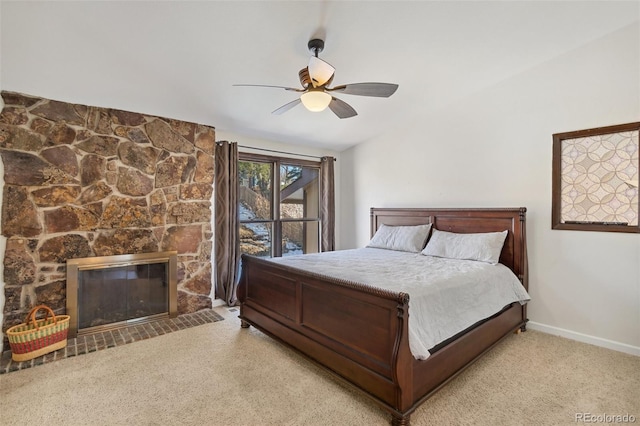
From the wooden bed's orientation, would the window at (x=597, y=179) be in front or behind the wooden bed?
behind

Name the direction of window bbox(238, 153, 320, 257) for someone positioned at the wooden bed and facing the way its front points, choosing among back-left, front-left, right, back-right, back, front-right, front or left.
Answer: right

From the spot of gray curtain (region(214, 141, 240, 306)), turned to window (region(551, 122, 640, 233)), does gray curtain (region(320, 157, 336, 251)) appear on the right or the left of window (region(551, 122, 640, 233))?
left

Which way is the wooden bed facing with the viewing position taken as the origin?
facing the viewer and to the left of the viewer

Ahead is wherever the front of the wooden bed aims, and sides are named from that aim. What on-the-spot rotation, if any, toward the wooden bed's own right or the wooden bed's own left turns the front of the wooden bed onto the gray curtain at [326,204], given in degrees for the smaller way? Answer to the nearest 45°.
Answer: approximately 135° to the wooden bed's own right

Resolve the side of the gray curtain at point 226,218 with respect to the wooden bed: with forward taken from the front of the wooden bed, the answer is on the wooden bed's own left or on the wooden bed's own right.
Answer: on the wooden bed's own right
